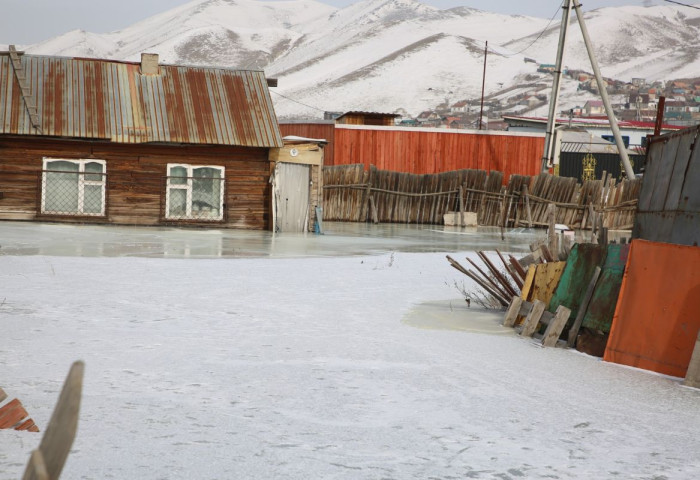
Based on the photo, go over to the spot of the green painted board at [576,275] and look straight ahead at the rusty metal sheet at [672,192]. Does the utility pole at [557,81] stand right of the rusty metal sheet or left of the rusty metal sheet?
left

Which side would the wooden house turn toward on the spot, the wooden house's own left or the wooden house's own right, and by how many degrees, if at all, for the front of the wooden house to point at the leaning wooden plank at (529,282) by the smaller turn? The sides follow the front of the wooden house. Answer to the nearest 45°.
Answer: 0° — it already faces it

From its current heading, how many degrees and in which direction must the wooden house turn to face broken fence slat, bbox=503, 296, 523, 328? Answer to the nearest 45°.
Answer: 0° — it already faces it

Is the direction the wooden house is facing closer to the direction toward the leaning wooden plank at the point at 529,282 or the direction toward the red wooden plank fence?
the leaning wooden plank

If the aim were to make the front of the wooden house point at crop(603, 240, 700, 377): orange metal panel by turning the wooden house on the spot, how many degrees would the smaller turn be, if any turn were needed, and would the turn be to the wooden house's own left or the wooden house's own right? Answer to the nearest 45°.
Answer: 0° — it already faces it

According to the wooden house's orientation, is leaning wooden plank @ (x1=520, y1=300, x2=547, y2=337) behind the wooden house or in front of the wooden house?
in front

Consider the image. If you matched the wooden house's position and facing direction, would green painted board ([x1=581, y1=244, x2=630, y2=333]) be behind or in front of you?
in front

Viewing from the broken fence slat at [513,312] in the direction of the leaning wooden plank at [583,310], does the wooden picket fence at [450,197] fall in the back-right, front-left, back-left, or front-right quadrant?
back-left

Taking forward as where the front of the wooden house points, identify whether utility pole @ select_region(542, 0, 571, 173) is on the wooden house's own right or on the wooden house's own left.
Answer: on the wooden house's own left

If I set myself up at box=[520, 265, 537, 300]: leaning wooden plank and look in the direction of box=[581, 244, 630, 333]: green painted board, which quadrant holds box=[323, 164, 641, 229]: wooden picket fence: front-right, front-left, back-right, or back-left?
back-left

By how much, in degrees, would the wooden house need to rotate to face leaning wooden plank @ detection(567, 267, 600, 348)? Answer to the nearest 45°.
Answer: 0° — it already faces it
